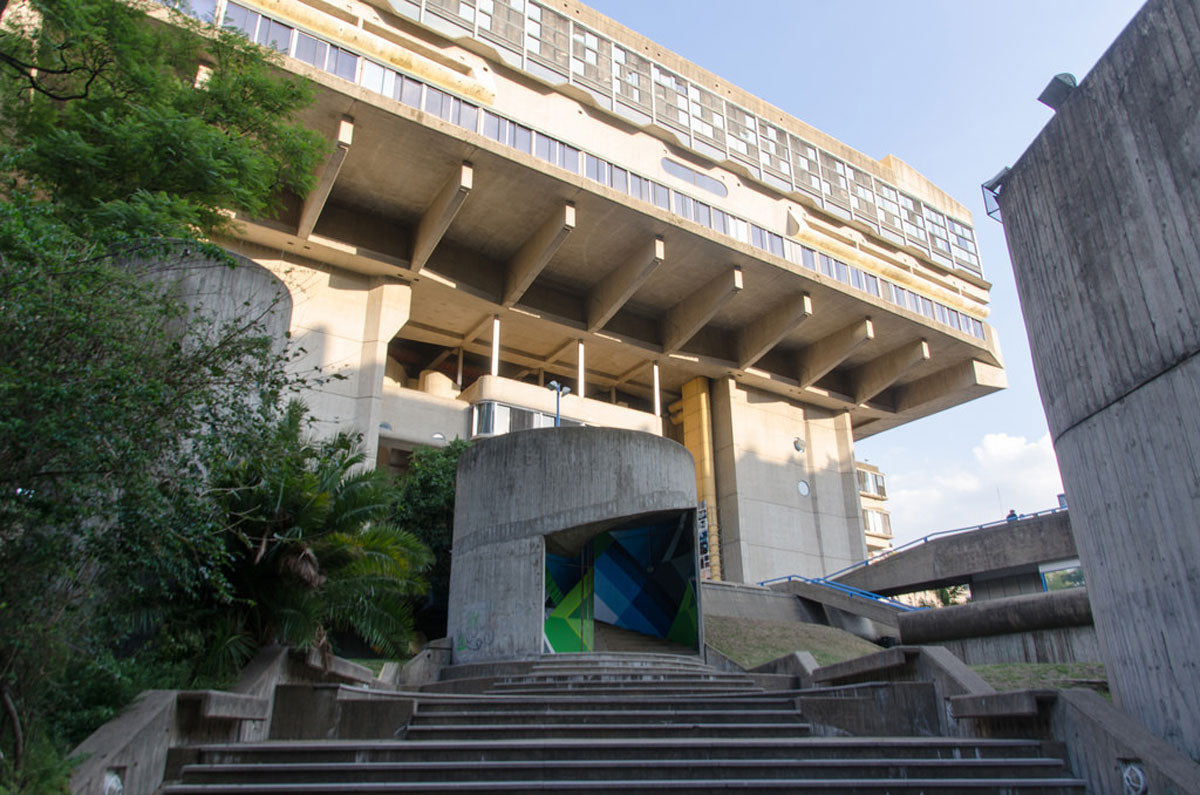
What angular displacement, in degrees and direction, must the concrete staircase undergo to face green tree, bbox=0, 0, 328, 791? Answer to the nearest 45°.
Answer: approximately 90° to its right

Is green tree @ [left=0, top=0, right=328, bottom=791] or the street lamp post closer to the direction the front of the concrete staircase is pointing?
the green tree

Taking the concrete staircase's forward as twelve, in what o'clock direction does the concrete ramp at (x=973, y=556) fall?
The concrete ramp is roughly at 7 o'clock from the concrete staircase.

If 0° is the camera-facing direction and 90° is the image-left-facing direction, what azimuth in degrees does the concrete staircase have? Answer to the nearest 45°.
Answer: approximately 0°

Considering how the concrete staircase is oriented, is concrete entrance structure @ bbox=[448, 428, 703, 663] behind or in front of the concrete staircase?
behind

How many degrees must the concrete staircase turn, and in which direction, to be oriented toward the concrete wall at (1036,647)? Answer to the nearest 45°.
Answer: approximately 135° to its left

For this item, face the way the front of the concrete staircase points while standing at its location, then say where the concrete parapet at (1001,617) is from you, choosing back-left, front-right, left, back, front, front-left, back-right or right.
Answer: back-left

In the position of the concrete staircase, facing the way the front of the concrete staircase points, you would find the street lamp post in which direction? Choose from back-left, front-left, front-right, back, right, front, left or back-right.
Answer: back

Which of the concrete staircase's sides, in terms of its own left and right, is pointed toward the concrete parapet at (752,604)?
back
